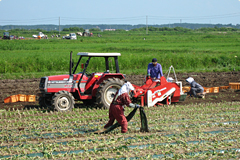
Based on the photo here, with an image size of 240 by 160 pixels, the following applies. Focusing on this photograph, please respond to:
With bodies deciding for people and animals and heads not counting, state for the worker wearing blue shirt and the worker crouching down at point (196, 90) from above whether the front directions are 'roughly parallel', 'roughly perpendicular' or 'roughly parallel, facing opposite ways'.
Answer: roughly perpendicular

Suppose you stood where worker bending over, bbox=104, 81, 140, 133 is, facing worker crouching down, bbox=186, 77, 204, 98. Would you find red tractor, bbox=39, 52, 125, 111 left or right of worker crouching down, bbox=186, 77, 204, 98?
left

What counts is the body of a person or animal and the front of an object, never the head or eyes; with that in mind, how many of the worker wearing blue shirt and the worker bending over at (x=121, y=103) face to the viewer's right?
1

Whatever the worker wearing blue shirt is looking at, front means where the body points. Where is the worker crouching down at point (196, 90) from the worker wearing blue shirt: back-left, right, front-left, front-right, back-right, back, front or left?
back-left

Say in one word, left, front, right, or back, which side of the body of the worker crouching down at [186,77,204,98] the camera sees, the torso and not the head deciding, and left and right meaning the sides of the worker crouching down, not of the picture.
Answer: left

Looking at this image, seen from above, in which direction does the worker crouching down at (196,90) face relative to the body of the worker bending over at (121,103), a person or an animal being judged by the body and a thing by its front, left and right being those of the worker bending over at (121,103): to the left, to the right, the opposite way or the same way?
the opposite way

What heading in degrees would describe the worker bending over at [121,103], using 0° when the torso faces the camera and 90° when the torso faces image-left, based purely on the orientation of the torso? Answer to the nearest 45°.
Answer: approximately 270°

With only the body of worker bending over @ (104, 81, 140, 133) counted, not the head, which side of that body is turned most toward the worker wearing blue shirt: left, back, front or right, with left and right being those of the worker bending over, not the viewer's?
left

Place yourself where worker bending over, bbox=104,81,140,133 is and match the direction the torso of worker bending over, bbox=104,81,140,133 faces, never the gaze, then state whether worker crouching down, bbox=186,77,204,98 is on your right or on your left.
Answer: on your left
